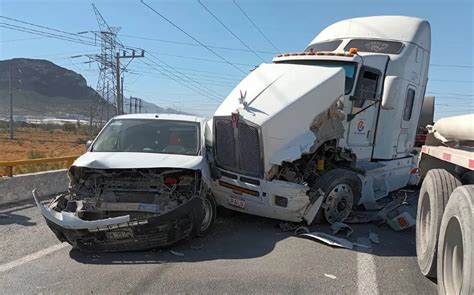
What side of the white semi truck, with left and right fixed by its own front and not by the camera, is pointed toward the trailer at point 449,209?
left

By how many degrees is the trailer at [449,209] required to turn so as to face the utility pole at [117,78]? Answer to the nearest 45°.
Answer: approximately 180°

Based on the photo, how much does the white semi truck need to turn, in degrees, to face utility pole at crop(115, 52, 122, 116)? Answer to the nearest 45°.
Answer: approximately 90° to its right

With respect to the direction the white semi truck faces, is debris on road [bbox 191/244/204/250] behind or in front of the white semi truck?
in front

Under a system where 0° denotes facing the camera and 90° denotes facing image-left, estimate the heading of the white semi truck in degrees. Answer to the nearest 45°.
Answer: approximately 45°

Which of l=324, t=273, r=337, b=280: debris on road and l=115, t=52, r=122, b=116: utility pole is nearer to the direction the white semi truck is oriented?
the debris on road

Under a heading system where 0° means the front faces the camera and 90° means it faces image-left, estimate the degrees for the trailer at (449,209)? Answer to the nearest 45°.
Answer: approximately 315°

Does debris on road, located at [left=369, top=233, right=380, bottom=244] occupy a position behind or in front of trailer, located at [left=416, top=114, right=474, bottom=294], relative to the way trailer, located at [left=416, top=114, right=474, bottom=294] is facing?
behind
